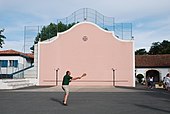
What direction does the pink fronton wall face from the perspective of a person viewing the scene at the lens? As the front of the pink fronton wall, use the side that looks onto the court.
facing the viewer

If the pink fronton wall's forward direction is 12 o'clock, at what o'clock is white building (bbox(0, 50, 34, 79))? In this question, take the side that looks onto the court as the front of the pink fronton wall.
The white building is roughly at 4 o'clock from the pink fronton wall.

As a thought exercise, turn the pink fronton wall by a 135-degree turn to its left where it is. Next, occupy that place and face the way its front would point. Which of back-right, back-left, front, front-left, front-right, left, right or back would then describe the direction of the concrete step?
back
